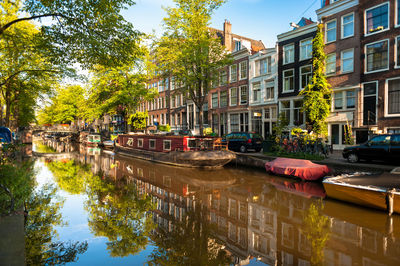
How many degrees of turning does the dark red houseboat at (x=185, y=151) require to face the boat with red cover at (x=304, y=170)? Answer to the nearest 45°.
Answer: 0° — it already faces it

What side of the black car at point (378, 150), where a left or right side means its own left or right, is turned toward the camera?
left

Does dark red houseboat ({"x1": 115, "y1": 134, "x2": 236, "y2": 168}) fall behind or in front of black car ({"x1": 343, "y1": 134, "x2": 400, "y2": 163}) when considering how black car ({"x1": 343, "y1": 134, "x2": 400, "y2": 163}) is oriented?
in front

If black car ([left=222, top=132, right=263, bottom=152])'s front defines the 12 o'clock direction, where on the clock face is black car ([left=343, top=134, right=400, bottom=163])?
black car ([left=343, top=134, right=400, bottom=163]) is roughly at 6 o'clock from black car ([left=222, top=132, right=263, bottom=152]).

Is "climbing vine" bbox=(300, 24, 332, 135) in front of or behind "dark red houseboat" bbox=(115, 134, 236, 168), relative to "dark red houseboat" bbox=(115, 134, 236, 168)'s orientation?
in front

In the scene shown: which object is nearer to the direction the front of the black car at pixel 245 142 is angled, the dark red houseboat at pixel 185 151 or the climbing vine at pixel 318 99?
the dark red houseboat
